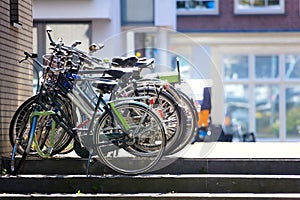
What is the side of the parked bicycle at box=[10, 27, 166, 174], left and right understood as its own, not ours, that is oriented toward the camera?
left
